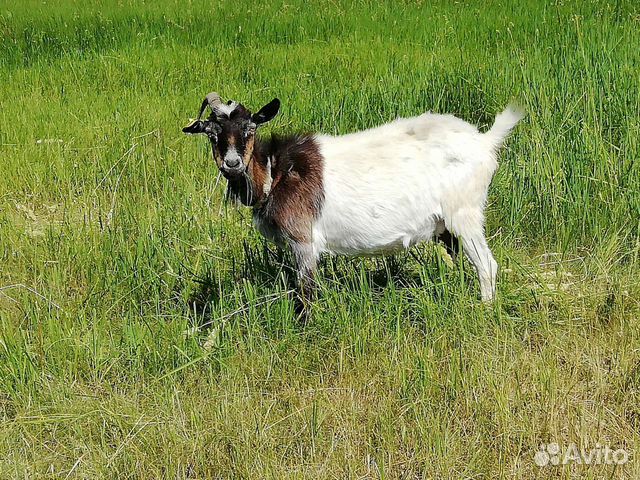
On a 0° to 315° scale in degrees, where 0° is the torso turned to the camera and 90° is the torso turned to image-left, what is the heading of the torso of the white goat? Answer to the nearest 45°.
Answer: approximately 90°
